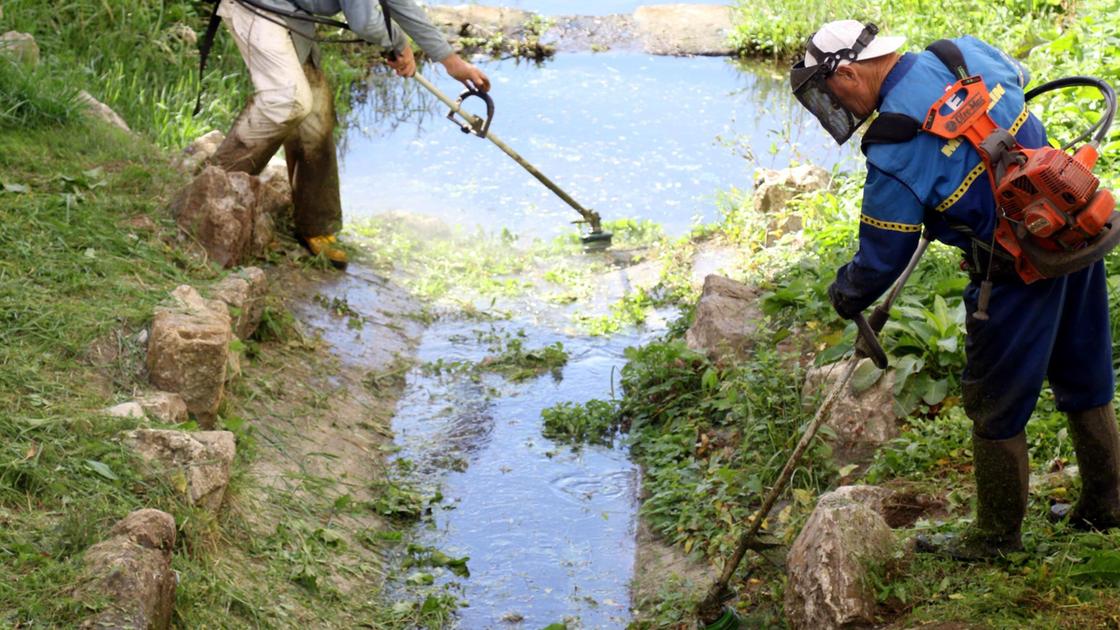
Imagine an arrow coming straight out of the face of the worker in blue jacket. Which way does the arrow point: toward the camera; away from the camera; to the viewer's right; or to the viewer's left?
to the viewer's left

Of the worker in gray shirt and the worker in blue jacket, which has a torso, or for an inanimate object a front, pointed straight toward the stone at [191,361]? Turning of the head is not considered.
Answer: the worker in blue jacket

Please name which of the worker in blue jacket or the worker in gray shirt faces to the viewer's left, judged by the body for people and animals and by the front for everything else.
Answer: the worker in blue jacket

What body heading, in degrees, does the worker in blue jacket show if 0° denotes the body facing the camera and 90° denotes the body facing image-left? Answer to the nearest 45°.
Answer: approximately 90°

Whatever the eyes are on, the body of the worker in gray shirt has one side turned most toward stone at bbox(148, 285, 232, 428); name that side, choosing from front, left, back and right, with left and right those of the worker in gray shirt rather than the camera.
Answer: right

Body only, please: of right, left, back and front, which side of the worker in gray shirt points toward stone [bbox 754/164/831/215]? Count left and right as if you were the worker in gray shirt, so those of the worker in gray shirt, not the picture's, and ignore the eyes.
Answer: front

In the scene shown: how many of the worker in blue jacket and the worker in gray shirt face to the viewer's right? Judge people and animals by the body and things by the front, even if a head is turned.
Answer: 1

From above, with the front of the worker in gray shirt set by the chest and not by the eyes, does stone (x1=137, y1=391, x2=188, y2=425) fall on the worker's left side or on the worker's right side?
on the worker's right side

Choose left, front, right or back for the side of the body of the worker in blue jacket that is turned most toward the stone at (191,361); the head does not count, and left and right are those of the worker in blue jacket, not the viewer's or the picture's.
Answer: front

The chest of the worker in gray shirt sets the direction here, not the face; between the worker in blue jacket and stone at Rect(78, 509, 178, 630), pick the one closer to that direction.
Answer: the worker in blue jacket

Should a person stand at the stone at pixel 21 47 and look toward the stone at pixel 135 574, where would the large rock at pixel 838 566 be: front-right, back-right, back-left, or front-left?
front-left

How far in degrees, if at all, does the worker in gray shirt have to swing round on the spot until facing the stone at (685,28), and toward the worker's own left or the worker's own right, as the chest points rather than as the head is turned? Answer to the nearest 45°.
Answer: approximately 45° to the worker's own left

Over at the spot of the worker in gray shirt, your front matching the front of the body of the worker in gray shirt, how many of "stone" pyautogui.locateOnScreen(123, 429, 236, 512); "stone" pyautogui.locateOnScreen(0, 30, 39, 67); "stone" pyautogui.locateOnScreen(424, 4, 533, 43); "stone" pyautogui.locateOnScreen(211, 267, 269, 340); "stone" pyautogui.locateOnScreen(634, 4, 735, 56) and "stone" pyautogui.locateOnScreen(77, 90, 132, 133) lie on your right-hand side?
2

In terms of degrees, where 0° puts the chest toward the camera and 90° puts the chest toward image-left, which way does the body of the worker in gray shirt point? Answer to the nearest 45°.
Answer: approximately 270°
